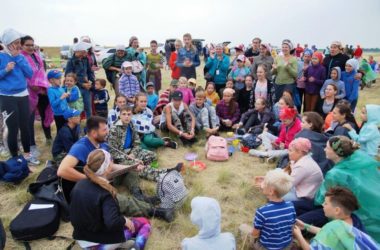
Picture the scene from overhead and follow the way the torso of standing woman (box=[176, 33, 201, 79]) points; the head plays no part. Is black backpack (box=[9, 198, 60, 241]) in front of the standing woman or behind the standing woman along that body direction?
in front

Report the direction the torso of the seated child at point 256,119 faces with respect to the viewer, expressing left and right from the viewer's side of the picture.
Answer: facing the viewer and to the left of the viewer

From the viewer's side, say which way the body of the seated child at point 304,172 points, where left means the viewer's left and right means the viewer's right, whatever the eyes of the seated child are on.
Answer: facing to the left of the viewer

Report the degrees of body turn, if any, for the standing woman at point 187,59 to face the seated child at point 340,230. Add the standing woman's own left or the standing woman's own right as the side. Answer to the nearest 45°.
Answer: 0° — they already face them

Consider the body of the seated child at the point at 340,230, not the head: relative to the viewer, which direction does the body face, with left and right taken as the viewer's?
facing to the left of the viewer

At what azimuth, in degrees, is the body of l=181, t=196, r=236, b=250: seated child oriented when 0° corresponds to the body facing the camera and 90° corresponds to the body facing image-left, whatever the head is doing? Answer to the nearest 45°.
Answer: approximately 180°

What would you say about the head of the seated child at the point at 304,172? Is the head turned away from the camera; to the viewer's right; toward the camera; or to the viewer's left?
to the viewer's left

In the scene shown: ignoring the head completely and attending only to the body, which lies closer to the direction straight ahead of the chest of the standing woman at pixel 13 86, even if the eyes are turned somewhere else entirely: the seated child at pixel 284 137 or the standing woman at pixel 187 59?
the seated child

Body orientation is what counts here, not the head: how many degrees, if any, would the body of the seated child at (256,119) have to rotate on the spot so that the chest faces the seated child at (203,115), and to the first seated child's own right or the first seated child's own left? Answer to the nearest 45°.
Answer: approximately 45° to the first seated child's own right

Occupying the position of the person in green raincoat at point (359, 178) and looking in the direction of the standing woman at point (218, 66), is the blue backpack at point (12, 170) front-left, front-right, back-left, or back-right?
front-left

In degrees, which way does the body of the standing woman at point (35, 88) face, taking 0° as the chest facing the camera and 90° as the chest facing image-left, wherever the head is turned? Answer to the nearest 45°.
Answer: approximately 315°

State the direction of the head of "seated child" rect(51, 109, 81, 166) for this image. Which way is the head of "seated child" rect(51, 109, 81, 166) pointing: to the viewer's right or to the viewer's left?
to the viewer's right

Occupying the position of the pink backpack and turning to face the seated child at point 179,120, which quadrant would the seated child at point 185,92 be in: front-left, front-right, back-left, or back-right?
front-right

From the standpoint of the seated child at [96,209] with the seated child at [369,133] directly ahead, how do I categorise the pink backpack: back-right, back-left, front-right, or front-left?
front-left

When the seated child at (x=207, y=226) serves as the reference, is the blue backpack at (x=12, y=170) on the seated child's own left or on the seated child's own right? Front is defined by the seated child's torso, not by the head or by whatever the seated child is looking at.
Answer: on the seated child's own left

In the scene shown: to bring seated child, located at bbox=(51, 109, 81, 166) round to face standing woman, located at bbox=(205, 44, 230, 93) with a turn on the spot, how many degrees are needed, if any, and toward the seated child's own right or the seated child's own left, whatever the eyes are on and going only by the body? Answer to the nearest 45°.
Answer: approximately 45° to the seated child's own left

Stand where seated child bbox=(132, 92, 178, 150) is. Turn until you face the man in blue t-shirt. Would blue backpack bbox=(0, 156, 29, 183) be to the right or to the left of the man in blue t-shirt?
right
